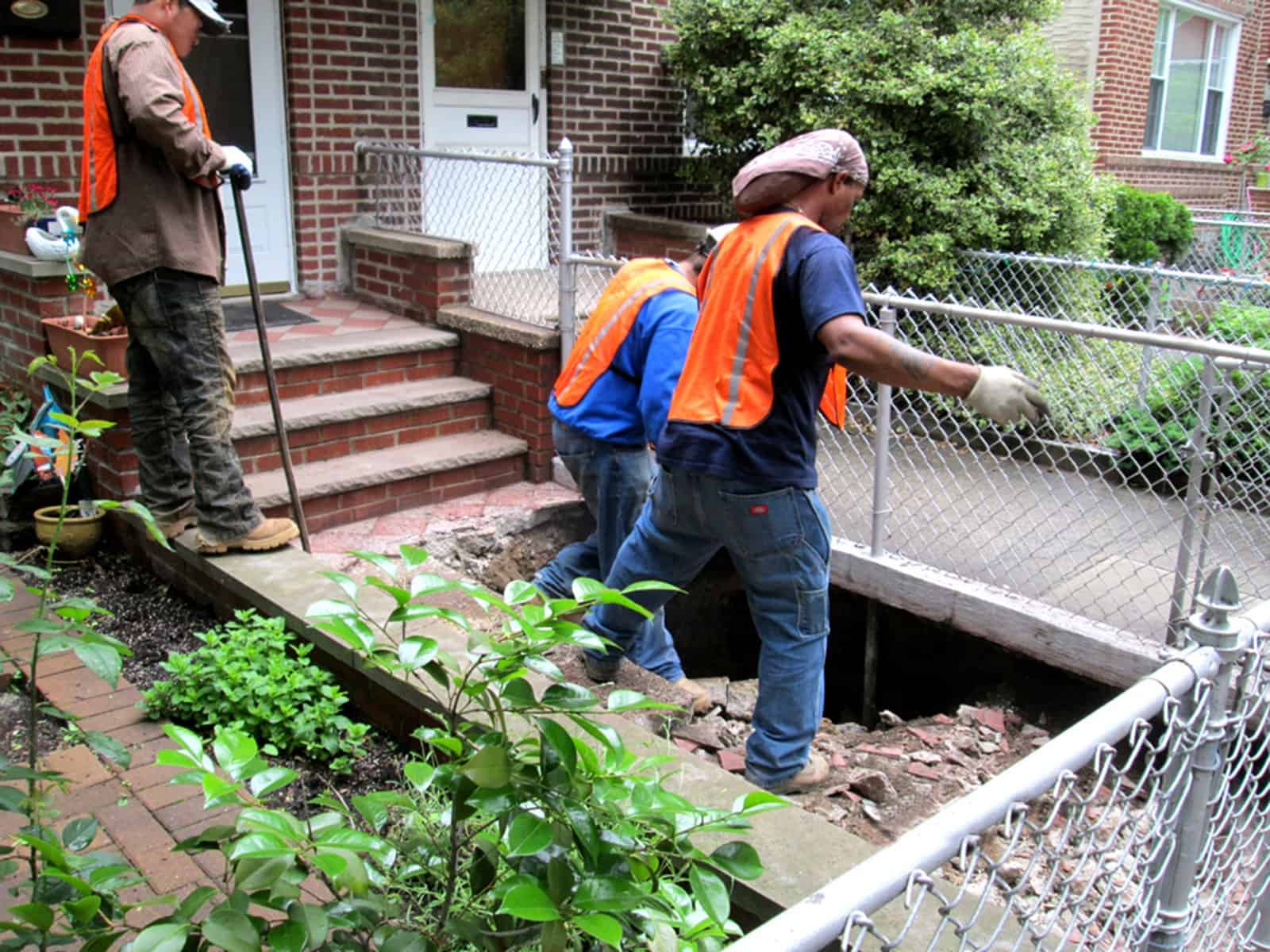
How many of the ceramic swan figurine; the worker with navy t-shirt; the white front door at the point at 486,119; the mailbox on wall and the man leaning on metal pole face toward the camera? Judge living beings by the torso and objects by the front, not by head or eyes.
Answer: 2

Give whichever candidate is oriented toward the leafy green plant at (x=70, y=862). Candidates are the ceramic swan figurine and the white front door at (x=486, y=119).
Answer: the white front door

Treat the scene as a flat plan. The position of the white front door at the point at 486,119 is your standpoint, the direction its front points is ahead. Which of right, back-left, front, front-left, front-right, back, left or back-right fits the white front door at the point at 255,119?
front-right

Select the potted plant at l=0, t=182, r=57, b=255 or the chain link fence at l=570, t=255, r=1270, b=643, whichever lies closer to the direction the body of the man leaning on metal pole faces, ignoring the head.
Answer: the chain link fence

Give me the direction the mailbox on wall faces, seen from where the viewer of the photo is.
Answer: facing the viewer

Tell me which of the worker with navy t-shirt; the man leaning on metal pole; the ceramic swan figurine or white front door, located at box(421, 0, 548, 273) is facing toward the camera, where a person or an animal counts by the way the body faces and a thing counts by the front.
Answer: the white front door

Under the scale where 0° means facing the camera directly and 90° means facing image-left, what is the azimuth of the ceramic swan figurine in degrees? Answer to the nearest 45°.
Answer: approximately 270°

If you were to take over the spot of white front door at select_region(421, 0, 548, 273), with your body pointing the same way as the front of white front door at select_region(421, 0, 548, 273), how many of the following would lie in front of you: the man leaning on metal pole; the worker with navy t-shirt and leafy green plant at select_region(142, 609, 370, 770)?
3

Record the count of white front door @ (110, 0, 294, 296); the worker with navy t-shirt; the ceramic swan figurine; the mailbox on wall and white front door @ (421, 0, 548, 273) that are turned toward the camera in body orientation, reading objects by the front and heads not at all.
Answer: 3

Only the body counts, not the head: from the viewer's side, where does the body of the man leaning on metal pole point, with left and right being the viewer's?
facing to the right of the viewer

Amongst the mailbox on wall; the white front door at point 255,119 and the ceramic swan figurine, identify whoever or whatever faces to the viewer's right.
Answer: the ceramic swan figurine

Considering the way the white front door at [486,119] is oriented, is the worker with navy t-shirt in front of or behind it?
in front

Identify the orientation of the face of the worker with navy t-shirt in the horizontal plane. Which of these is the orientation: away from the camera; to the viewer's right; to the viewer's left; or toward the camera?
to the viewer's right

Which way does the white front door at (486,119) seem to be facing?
toward the camera

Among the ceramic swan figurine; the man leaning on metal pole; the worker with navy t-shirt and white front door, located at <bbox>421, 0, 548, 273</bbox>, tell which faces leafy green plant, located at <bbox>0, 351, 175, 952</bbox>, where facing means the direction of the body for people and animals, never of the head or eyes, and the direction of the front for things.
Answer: the white front door
